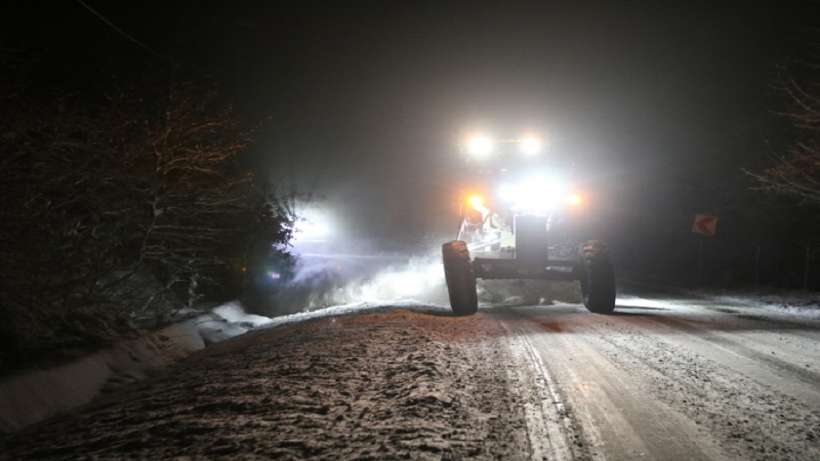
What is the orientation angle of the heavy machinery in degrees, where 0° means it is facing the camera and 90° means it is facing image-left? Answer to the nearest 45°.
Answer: approximately 0°

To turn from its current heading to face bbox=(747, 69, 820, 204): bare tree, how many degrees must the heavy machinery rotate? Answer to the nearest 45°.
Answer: approximately 135° to its left
